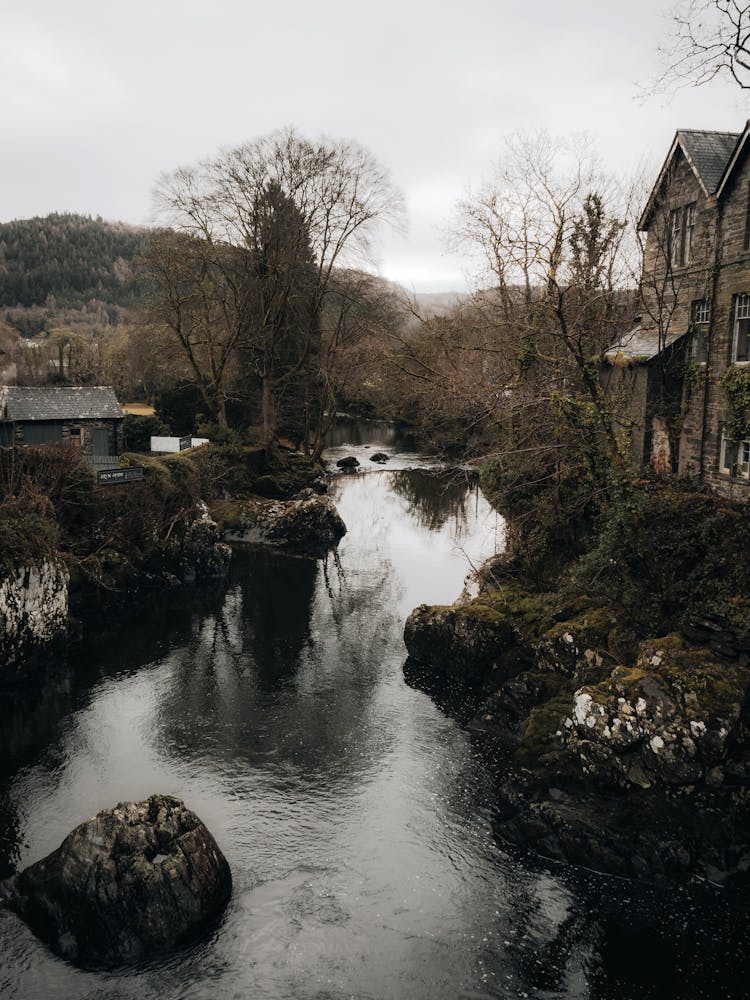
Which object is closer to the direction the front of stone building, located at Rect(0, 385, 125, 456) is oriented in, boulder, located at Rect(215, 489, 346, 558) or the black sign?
the black sign

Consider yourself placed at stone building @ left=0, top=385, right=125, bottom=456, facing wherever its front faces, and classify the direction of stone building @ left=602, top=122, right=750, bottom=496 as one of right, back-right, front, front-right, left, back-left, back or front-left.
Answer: front-left

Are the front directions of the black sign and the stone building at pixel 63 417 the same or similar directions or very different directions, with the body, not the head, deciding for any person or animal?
same or similar directions

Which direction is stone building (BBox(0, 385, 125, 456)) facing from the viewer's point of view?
toward the camera

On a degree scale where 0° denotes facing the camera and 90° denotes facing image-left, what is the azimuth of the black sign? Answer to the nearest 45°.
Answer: approximately 0°

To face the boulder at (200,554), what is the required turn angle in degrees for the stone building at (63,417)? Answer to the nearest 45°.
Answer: approximately 45° to its left

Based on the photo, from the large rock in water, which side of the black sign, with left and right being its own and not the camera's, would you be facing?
front

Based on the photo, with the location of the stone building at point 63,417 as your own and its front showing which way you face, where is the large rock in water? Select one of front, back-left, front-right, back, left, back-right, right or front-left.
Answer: front

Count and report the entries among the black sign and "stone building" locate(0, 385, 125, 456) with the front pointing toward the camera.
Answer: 2

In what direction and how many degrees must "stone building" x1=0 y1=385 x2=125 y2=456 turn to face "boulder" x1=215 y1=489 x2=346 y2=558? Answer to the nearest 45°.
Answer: approximately 45° to its left

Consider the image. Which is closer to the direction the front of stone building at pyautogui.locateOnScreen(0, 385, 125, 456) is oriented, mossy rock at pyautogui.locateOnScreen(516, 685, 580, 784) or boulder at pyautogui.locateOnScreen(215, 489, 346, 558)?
the mossy rock

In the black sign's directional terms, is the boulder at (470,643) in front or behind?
in front

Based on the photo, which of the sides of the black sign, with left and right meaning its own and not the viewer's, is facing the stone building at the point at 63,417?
back
